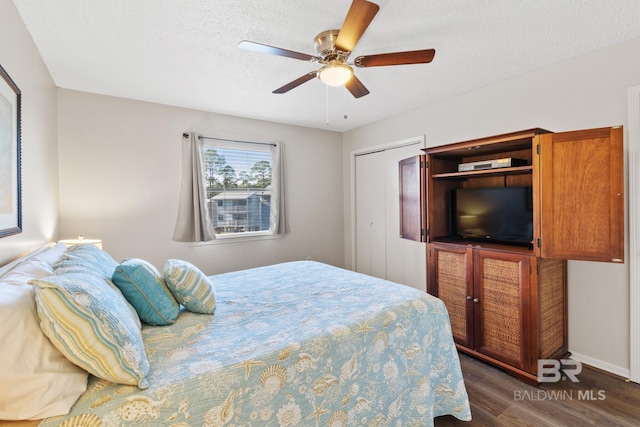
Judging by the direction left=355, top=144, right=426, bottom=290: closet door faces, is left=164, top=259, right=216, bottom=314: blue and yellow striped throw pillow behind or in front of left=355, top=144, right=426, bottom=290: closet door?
in front

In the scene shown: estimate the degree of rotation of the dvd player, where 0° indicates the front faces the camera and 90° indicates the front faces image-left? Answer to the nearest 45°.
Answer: approximately 45°

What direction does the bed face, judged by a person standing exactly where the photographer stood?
facing away from the viewer and to the right of the viewer

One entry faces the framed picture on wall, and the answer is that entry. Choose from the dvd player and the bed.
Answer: the dvd player

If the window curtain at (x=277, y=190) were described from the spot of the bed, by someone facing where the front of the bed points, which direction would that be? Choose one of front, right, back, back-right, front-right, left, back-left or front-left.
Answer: front-left

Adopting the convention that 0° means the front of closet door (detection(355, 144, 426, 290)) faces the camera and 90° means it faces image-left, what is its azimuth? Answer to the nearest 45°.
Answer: approximately 45°

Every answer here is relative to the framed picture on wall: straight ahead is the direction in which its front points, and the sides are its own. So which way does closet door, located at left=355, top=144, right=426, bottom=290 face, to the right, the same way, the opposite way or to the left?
the opposite way

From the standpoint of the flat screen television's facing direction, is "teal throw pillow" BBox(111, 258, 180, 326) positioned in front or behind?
in front

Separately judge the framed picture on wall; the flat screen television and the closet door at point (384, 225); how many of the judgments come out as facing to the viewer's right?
1

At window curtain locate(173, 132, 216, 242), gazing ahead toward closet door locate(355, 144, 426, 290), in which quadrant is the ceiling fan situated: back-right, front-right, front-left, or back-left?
front-right

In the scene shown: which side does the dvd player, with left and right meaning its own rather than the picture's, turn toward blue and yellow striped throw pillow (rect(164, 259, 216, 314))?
front

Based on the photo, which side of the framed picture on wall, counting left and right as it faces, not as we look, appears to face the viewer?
right

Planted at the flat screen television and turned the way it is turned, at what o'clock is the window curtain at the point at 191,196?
The window curtain is roughly at 1 o'clock from the flat screen television.
